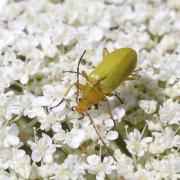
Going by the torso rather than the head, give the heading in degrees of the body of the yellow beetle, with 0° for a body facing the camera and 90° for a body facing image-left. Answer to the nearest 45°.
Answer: approximately 45°
